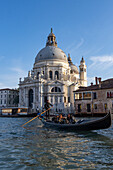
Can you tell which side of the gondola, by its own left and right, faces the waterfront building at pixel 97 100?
left

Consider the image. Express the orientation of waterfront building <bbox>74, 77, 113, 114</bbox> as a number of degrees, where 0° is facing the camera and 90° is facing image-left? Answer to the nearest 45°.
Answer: approximately 0°

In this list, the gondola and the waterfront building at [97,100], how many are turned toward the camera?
1

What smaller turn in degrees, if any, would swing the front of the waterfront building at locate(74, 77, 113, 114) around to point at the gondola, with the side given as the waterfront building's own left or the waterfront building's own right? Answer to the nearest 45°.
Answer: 0° — it already faces it

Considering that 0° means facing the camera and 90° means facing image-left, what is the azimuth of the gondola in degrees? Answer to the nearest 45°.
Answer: approximately 270°

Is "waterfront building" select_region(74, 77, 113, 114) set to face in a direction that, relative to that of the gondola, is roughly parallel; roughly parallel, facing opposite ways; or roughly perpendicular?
roughly perpendicular
